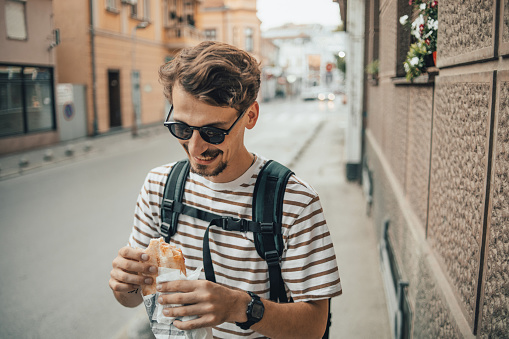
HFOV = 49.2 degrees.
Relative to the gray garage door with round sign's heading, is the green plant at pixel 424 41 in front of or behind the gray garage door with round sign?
in front

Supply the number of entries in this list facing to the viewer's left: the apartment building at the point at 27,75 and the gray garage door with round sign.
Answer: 0

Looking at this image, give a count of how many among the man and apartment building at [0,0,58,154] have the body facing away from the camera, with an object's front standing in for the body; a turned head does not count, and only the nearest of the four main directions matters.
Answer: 0

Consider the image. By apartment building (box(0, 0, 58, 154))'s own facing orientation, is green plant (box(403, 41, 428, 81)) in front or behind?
in front

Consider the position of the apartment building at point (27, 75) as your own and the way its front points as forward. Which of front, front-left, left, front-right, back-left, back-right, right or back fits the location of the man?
front-right

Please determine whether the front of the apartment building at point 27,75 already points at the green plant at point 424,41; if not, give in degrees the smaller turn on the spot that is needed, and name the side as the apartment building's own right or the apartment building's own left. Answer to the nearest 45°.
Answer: approximately 45° to the apartment building's own right

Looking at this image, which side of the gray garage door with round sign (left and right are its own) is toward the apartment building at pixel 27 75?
right

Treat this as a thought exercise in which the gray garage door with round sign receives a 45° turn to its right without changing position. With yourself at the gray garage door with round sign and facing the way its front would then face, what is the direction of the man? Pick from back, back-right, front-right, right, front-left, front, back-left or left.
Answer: front

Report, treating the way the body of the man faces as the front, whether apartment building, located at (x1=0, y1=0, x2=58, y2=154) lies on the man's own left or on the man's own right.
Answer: on the man's own right

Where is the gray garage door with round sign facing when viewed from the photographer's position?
facing the viewer and to the right of the viewer

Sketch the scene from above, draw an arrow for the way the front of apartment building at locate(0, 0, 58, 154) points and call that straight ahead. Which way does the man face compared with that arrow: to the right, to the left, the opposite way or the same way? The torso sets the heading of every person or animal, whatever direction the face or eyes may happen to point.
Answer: to the right

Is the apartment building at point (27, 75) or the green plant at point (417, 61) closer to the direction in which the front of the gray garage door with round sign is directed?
the green plant
